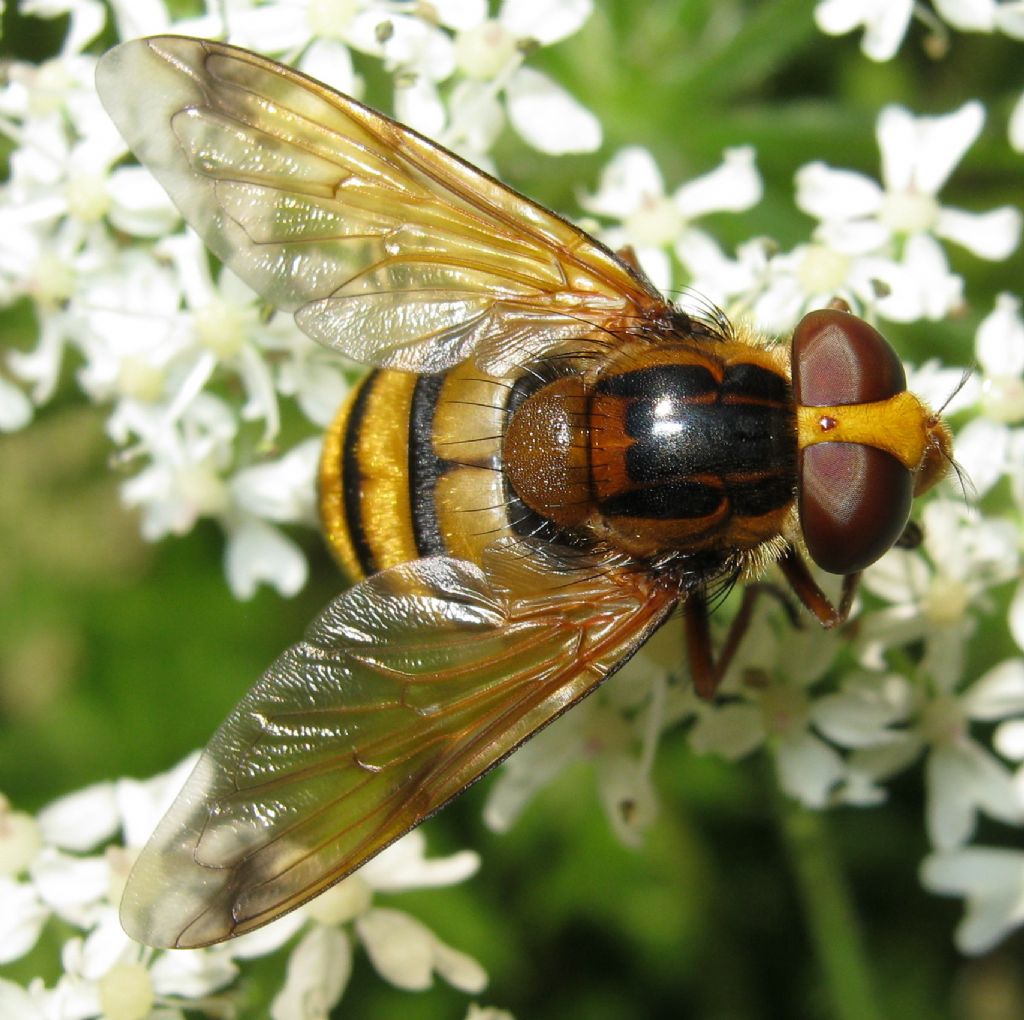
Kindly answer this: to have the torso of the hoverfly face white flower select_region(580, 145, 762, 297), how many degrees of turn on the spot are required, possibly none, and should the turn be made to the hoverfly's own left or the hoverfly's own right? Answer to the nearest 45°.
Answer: approximately 90° to the hoverfly's own left

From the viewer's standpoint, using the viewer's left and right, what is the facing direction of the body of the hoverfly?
facing to the right of the viewer

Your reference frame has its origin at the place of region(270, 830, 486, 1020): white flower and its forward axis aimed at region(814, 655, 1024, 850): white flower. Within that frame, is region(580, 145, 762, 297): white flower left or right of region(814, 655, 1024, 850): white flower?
left

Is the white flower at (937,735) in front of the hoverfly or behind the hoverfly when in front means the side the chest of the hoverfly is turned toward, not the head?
in front

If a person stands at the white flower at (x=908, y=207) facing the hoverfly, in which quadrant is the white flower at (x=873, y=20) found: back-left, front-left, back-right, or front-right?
back-right

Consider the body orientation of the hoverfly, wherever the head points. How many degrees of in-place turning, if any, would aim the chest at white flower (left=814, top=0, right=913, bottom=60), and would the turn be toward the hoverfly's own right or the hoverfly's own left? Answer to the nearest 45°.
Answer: approximately 45° to the hoverfly's own left

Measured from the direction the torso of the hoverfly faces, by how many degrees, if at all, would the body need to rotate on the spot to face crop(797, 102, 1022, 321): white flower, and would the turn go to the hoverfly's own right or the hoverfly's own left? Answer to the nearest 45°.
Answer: approximately 45° to the hoverfly's own left

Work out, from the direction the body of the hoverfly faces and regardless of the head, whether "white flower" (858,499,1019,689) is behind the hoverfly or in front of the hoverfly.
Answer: in front
